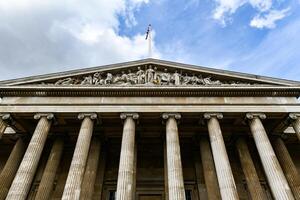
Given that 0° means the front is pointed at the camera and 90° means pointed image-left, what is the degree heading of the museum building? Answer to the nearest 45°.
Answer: approximately 0°
